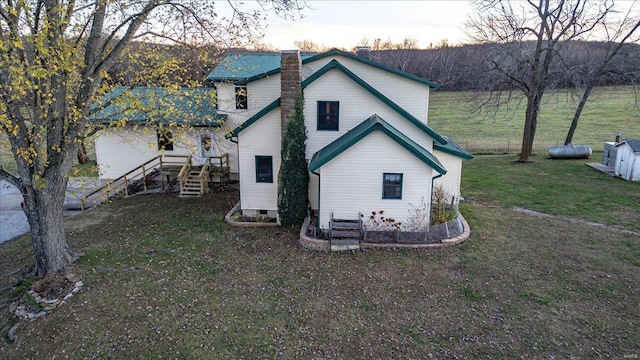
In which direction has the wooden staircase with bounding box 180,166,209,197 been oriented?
toward the camera

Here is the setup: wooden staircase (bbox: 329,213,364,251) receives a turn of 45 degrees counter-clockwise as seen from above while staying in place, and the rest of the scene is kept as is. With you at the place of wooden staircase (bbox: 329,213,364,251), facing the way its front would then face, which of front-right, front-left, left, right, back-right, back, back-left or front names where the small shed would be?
left

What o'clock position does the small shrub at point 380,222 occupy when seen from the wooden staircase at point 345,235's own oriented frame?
The small shrub is roughly at 8 o'clock from the wooden staircase.

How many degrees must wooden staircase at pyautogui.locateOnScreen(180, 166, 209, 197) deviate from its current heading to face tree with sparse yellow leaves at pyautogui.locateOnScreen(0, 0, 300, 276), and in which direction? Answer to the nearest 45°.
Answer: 0° — it already faces it

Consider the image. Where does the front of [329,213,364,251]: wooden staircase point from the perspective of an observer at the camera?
facing the viewer

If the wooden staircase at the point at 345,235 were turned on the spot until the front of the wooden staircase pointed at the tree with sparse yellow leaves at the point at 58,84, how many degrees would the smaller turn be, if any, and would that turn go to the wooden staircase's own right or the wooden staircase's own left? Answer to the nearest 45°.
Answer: approximately 90° to the wooden staircase's own right

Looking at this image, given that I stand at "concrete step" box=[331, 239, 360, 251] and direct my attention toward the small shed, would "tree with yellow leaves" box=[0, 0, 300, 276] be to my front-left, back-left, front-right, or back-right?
back-left

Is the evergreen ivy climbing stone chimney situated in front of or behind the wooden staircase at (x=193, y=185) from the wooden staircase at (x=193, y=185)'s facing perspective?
in front

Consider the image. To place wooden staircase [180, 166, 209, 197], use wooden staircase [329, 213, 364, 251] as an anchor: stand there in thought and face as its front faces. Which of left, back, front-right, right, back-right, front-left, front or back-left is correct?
back-right

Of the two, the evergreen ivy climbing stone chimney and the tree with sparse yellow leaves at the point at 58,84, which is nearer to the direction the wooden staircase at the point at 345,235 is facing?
the tree with sparse yellow leaves

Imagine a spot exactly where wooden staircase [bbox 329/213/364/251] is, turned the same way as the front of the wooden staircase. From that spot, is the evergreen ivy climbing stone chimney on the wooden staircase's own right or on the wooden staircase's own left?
on the wooden staircase's own right

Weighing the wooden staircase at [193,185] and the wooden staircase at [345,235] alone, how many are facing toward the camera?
2

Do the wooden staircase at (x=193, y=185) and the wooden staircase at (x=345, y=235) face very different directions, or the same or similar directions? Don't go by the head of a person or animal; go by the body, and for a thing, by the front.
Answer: same or similar directions
